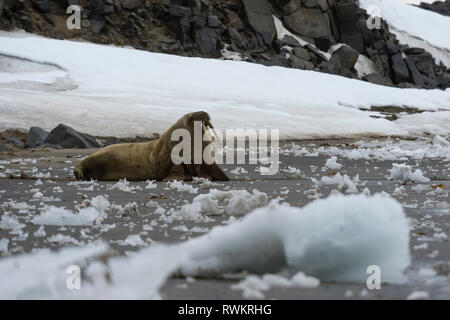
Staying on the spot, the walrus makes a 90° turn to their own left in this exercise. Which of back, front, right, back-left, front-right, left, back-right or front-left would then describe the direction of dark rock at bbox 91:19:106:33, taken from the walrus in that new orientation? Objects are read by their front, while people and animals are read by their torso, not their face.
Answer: front

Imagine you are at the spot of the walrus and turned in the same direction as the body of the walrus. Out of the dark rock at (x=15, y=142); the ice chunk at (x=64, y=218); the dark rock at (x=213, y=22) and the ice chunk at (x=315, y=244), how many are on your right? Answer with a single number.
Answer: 2

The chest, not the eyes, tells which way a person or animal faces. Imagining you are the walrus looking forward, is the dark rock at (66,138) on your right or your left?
on your left

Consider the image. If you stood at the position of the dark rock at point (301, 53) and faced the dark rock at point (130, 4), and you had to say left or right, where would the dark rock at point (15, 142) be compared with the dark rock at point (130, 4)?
left

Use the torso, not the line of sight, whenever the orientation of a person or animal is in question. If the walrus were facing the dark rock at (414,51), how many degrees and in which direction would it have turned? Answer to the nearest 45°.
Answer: approximately 45° to its left

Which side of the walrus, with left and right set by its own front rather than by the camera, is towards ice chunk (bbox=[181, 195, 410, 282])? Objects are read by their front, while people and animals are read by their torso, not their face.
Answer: right

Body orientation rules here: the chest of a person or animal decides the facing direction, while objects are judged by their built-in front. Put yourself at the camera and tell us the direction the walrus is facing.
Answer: facing to the right of the viewer

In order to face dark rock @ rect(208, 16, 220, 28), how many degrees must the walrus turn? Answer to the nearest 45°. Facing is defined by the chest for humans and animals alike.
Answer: approximately 90° to its left

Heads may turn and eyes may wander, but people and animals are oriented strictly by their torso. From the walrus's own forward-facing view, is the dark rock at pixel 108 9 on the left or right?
on its left

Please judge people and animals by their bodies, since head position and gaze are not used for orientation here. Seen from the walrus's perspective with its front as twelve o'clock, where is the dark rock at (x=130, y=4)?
The dark rock is roughly at 9 o'clock from the walrus.

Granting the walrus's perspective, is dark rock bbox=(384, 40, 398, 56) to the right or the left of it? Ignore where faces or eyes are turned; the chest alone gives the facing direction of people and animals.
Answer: on its left

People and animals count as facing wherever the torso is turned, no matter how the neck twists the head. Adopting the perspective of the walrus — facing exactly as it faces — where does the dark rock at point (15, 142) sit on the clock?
The dark rock is roughly at 8 o'clock from the walrus.

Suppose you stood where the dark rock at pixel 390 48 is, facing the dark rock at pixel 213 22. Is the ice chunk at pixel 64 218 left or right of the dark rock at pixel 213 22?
left
